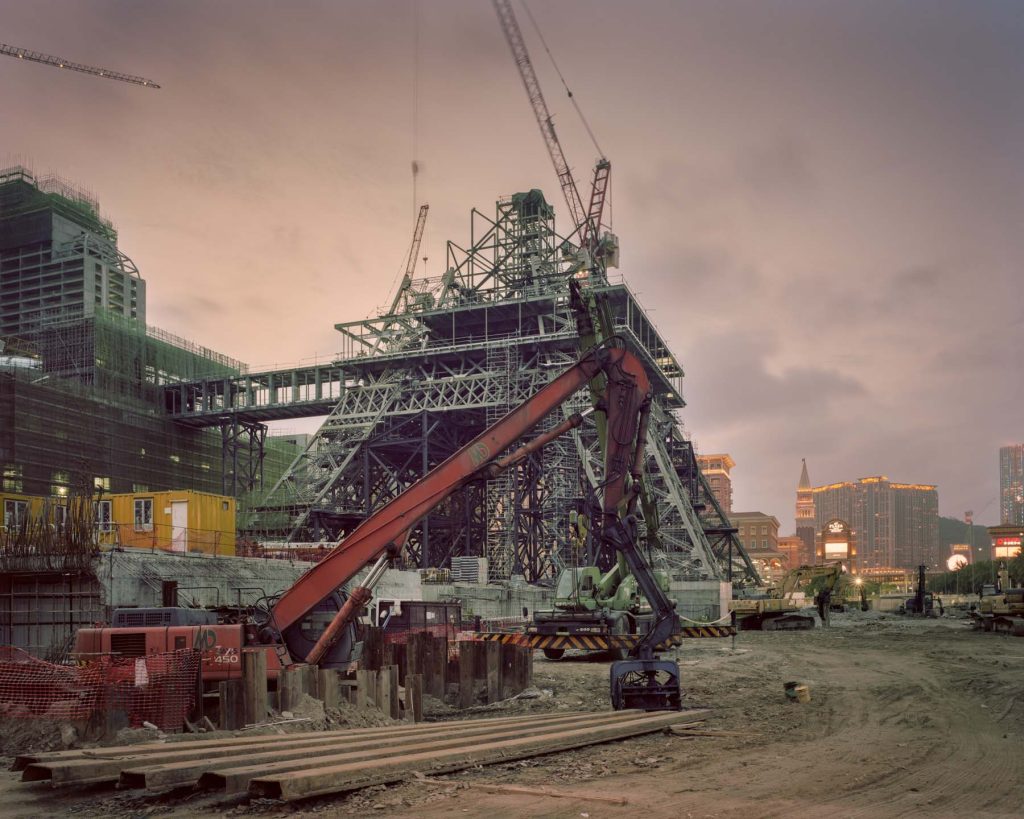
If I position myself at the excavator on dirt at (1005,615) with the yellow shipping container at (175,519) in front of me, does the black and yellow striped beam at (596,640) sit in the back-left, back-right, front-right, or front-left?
front-left

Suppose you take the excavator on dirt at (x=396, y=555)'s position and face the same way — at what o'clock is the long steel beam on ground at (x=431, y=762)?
The long steel beam on ground is roughly at 3 o'clock from the excavator on dirt.

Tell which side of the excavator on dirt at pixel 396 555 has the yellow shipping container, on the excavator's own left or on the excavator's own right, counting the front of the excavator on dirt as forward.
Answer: on the excavator's own left

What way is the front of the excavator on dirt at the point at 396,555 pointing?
to the viewer's right

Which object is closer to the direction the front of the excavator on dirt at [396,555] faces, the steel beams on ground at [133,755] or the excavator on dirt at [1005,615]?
the excavator on dirt

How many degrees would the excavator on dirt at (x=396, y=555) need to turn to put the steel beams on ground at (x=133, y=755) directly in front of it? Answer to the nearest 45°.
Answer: approximately 90° to its right
